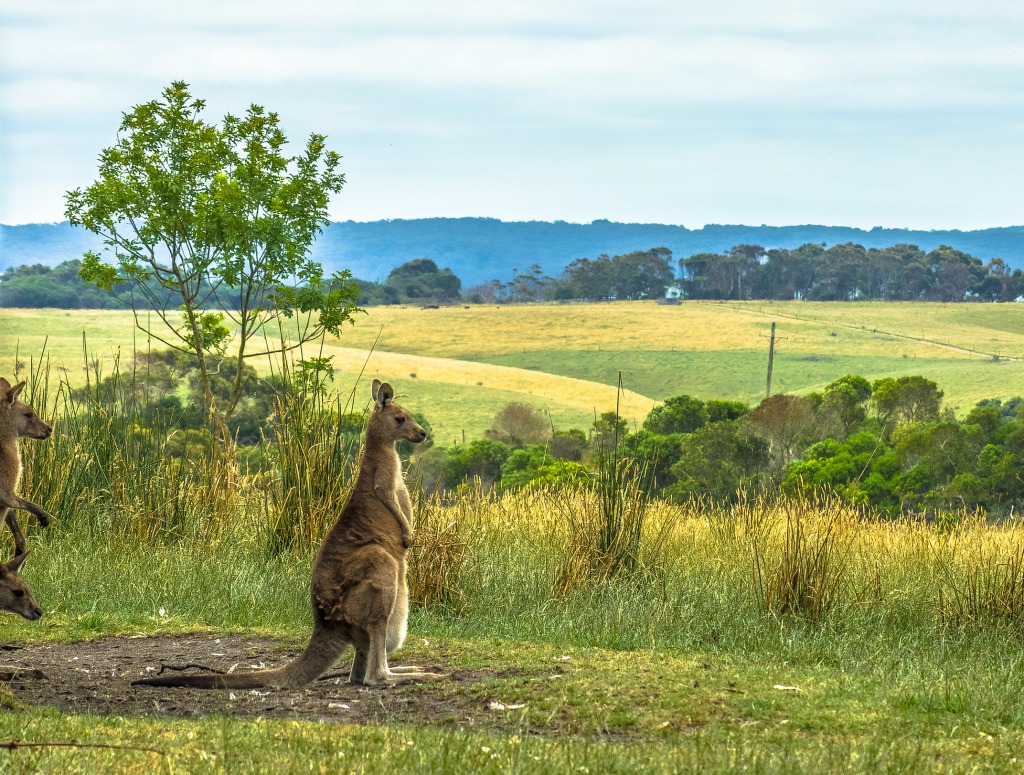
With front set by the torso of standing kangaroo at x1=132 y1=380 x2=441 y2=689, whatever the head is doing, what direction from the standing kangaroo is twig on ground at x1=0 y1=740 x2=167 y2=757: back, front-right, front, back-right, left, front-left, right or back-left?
back-right

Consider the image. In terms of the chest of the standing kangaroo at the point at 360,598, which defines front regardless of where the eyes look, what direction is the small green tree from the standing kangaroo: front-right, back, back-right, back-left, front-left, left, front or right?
left

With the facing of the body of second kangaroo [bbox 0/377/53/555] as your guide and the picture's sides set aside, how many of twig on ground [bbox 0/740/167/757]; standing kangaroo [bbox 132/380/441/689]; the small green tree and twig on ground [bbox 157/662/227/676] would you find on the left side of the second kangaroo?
1

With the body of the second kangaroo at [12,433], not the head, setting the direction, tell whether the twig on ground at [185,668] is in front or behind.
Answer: in front

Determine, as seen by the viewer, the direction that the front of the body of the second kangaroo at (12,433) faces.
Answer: to the viewer's right

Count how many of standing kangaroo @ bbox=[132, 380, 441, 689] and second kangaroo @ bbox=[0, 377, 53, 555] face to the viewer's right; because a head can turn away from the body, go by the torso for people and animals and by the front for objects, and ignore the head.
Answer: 2

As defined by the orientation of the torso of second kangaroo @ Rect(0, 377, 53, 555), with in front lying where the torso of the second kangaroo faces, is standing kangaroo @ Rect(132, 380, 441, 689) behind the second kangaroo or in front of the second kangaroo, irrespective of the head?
in front

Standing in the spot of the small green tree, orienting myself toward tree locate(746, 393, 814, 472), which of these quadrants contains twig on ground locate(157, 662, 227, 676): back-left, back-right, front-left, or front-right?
back-right

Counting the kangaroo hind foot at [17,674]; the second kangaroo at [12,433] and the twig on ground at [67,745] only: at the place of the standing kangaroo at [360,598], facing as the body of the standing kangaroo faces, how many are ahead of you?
0

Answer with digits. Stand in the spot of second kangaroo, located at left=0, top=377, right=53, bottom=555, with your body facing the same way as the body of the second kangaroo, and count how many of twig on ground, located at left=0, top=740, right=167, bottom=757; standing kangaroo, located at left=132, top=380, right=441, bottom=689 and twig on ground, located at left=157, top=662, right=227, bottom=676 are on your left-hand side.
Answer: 0

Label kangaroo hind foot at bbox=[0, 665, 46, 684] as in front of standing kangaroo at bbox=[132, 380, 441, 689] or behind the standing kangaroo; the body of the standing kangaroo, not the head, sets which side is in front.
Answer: behind

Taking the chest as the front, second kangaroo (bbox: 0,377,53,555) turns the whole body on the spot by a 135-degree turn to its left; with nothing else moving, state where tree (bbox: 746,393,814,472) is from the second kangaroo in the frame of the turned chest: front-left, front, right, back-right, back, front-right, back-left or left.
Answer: right

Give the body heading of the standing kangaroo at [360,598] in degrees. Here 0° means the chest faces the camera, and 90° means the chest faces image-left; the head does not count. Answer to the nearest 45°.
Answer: approximately 270°

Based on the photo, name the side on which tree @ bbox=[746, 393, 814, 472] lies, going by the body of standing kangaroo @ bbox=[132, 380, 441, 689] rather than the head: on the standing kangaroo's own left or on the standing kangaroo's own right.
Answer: on the standing kangaroo's own left

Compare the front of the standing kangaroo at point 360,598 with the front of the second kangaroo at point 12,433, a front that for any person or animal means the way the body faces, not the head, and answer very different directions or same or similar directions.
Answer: same or similar directions
